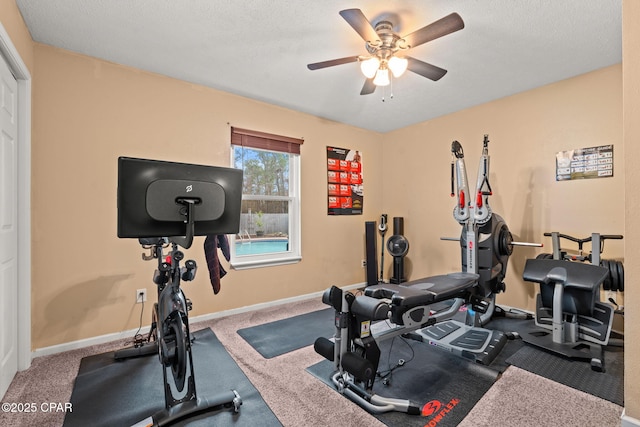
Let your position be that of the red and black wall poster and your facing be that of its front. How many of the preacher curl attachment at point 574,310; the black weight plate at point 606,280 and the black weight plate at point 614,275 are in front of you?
3

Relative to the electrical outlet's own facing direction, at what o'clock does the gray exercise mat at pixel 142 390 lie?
The gray exercise mat is roughly at 12 o'clock from the electrical outlet.

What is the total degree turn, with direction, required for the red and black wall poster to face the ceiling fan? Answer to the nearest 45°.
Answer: approximately 45° to its right

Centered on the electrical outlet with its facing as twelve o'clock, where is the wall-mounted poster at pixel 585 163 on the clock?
The wall-mounted poster is roughly at 10 o'clock from the electrical outlet.

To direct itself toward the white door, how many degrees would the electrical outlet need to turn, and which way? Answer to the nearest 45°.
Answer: approximately 45° to its right

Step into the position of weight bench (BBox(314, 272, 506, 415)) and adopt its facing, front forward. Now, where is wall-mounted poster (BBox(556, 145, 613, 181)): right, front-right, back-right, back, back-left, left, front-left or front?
back

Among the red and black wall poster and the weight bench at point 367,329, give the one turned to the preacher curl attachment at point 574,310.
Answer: the red and black wall poster

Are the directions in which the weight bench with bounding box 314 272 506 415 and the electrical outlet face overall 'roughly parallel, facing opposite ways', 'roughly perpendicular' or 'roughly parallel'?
roughly perpendicular

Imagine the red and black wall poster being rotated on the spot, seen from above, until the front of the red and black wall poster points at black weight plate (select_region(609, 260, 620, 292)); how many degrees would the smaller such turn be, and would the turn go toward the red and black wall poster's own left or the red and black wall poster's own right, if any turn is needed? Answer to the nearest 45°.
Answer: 0° — it already faces it

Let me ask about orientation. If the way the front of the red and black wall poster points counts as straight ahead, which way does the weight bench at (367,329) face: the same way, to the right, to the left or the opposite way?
to the right

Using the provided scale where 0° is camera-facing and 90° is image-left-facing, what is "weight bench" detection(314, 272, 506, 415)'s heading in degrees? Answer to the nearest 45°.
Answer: approximately 45°

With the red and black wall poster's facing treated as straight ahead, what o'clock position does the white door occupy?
The white door is roughly at 3 o'clock from the red and black wall poster.

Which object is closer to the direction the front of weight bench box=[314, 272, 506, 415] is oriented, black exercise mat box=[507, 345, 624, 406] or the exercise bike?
the exercise bike

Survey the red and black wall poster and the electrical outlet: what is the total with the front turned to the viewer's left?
0

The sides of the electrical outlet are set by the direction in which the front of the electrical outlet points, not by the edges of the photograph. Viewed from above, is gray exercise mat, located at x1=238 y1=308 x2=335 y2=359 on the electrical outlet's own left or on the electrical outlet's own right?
on the electrical outlet's own left

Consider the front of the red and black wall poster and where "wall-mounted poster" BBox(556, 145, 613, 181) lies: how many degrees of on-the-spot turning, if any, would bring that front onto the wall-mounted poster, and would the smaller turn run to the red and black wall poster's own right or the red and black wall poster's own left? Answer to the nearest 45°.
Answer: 0° — it already faces it

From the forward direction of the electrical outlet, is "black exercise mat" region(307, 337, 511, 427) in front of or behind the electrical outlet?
in front

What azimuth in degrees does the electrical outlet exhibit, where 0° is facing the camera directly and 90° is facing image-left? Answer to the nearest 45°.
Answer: approximately 0°
